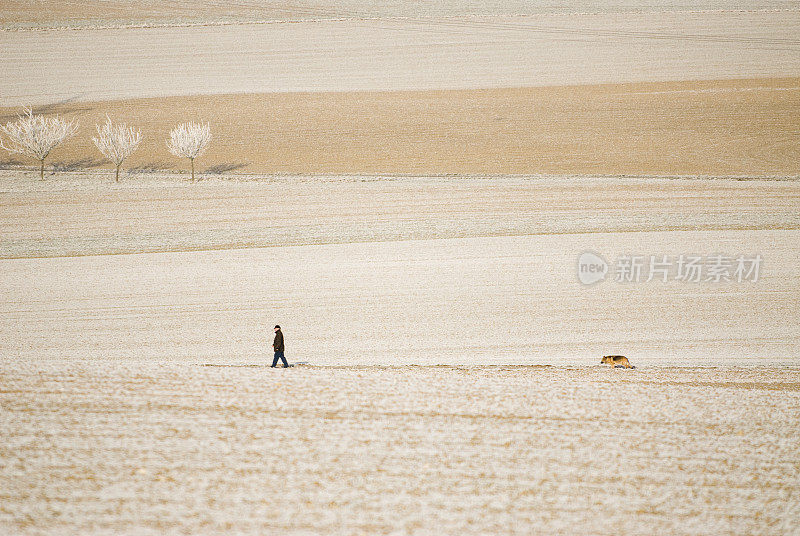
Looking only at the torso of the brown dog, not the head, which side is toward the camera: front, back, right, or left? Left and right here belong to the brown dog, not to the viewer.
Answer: left

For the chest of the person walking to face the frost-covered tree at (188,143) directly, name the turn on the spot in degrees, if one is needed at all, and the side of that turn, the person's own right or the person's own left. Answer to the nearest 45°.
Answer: approximately 90° to the person's own right

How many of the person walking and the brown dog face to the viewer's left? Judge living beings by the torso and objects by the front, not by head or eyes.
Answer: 2

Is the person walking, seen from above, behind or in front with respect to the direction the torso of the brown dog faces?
in front

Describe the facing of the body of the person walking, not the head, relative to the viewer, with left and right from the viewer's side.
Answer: facing to the left of the viewer

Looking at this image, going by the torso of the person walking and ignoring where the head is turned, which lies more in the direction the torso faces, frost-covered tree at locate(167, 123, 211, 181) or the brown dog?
the frost-covered tree

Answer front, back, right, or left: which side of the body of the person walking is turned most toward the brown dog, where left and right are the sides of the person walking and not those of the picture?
back
